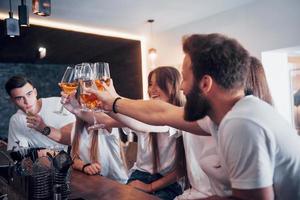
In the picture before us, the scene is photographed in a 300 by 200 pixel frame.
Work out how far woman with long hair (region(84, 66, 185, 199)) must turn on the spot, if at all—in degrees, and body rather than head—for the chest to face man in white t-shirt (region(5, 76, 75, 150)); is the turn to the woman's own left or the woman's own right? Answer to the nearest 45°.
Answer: approximately 90° to the woman's own right

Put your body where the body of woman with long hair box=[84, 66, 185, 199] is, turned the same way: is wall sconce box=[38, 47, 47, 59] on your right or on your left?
on your right

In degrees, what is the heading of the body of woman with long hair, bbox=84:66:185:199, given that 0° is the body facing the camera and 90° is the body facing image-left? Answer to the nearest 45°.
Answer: approximately 45°

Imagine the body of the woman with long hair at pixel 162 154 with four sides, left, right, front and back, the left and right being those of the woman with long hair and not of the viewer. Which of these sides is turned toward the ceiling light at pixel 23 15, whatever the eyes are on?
right

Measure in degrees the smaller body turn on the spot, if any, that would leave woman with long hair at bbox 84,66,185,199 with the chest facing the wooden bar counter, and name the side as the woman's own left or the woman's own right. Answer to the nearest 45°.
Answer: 0° — they already face it

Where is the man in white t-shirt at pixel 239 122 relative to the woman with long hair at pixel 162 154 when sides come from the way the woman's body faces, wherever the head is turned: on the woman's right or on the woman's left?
on the woman's left
